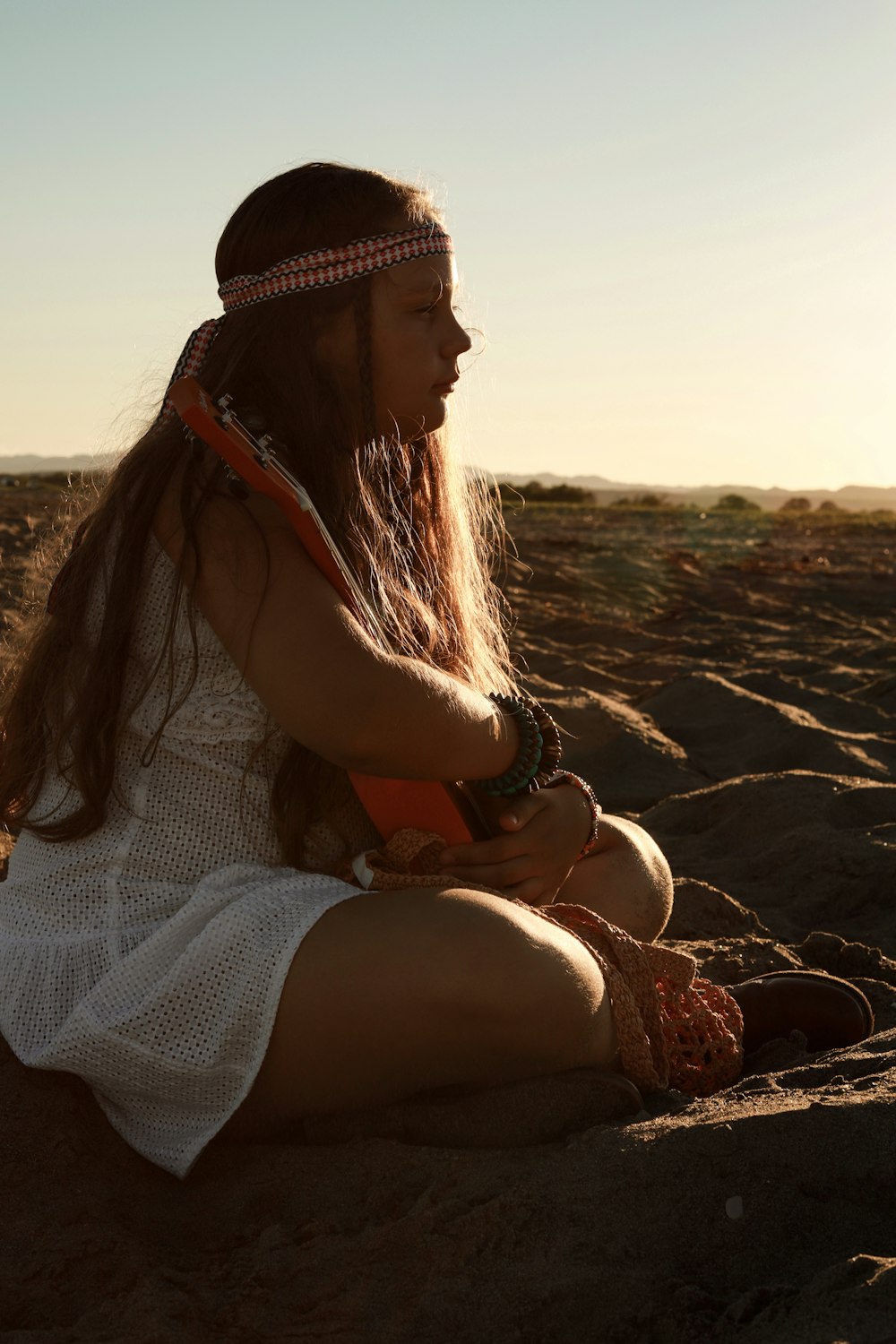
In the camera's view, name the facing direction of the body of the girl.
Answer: to the viewer's right

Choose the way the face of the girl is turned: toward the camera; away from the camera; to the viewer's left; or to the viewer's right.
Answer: to the viewer's right
